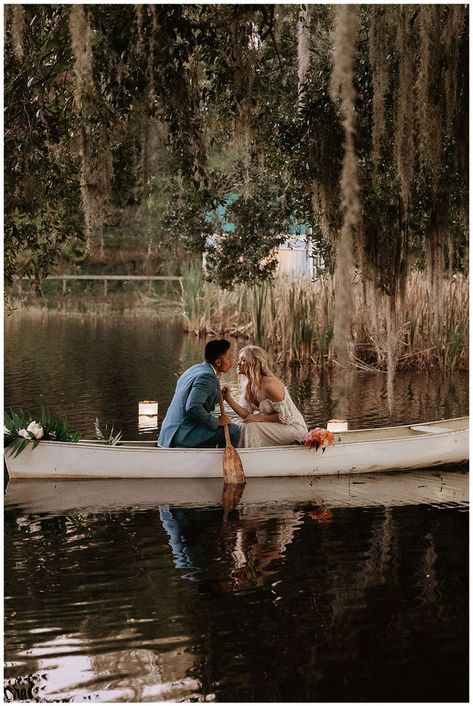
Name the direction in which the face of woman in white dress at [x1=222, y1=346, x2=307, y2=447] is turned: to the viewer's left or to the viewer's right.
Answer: to the viewer's left

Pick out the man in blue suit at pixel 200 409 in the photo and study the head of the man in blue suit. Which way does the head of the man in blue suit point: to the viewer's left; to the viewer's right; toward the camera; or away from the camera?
to the viewer's right

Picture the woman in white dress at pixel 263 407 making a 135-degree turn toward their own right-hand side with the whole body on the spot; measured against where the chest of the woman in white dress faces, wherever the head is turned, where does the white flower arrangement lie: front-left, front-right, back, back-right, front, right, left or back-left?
back-left

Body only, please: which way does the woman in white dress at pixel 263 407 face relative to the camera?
to the viewer's left
